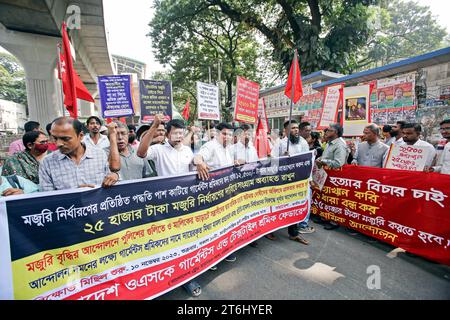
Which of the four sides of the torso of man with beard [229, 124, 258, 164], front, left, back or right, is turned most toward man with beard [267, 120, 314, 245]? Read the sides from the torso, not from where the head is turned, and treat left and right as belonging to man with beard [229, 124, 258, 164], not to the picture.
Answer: left

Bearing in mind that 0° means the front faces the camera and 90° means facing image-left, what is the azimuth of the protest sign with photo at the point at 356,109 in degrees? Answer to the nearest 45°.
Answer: approximately 0°

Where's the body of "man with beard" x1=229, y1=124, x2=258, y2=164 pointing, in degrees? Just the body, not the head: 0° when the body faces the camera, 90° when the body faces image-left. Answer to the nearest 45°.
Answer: approximately 315°

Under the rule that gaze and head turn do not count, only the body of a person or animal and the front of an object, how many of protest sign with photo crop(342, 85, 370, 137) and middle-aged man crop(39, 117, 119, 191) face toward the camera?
2

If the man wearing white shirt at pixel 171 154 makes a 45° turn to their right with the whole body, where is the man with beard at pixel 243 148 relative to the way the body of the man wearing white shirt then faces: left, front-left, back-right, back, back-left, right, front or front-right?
back-left

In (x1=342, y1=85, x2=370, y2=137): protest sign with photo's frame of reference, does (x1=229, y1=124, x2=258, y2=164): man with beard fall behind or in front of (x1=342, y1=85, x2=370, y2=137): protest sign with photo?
in front

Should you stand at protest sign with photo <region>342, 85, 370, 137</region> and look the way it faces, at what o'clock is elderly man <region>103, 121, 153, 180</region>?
The elderly man is roughly at 1 o'clock from the protest sign with photo.

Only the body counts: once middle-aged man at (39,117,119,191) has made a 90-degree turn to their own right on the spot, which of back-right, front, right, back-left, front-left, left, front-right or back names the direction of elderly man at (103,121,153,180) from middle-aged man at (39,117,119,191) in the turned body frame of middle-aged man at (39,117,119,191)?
back-right

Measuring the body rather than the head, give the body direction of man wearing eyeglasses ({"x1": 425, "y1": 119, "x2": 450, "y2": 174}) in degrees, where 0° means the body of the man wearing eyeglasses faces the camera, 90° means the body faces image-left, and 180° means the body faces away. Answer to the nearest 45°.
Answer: approximately 45°

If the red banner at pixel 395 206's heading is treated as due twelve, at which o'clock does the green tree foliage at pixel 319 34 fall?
The green tree foliage is roughly at 4 o'clock from the red banner.

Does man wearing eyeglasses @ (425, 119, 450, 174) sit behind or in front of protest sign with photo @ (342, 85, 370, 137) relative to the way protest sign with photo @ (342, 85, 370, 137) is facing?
in front
